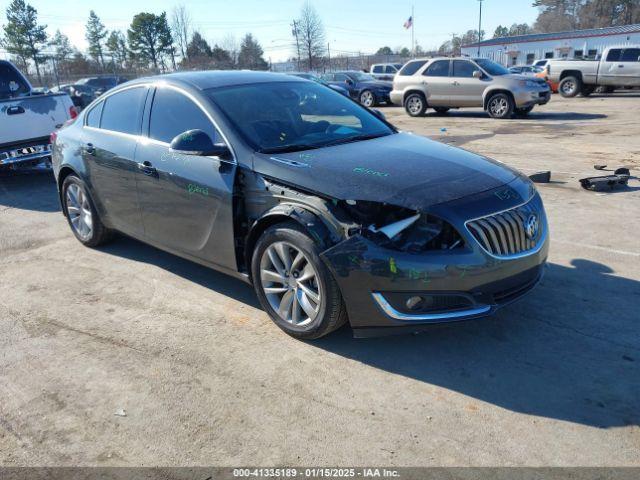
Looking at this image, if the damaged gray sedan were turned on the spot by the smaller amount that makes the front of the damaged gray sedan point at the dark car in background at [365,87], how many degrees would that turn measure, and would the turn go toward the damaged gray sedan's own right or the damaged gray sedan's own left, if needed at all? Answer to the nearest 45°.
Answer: approximately 135° to the damaged gray sedan's own left

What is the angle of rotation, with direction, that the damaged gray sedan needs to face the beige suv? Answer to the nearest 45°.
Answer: approximately 135° to its left

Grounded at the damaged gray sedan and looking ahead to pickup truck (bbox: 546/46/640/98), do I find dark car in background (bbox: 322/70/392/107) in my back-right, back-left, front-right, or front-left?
front-left

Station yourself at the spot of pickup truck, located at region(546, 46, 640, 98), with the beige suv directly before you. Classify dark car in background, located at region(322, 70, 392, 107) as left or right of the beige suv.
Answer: right

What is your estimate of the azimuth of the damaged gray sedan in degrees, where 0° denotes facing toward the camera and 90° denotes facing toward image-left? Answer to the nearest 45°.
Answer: approximately 315°

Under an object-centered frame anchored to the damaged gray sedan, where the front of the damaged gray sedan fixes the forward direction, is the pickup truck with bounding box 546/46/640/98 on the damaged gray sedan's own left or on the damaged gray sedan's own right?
on the damaged gray sedan's own left

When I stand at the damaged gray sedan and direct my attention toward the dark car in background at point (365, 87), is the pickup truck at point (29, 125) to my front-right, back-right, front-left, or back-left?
front-left

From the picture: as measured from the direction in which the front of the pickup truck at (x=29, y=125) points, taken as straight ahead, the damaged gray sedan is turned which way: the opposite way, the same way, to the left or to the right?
the opposite way
